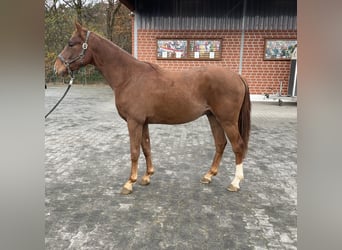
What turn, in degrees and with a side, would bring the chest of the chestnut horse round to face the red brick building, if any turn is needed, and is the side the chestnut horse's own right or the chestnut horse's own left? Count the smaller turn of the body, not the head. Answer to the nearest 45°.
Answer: approximately 90° to the chestnut horse's own right

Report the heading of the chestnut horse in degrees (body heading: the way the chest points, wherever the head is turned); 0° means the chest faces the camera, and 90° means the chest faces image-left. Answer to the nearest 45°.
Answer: approximately 90°
